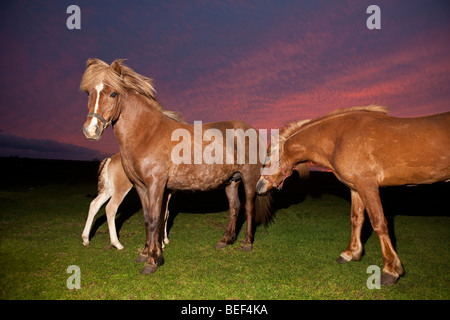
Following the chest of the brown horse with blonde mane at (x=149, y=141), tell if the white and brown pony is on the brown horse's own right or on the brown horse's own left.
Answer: on the brown horse's own right

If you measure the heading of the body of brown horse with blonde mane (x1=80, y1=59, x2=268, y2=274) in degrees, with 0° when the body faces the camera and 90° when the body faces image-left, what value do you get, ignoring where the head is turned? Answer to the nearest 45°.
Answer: approximately 45°

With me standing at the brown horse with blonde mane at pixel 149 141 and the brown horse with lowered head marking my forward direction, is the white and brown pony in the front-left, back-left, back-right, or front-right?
back-left

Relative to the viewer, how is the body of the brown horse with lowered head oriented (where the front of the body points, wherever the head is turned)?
to the viewer's left

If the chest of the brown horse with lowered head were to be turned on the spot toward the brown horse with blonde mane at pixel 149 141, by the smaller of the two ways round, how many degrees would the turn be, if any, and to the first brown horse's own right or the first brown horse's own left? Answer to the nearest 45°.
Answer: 0° — it already faces it
